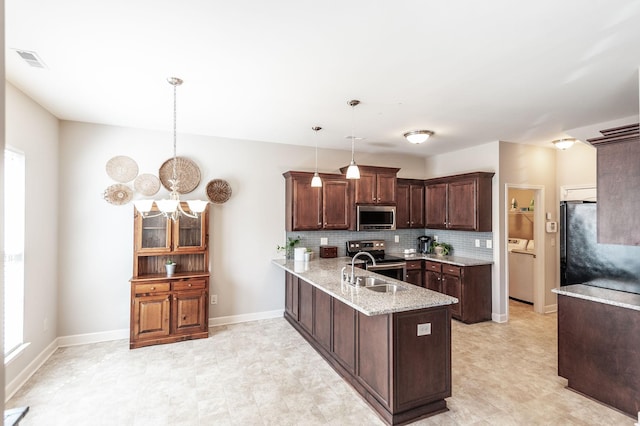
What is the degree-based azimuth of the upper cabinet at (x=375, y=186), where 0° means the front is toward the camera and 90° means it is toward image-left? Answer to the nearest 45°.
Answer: approximately 0°

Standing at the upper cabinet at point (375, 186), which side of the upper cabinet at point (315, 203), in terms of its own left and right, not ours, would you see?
left

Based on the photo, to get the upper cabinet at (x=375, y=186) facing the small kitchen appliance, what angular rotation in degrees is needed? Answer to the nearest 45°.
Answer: approximately 135° to its left

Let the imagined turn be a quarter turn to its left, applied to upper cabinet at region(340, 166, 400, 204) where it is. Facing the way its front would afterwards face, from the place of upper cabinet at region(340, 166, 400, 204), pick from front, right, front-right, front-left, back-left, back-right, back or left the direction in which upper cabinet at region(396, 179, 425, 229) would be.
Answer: front-left

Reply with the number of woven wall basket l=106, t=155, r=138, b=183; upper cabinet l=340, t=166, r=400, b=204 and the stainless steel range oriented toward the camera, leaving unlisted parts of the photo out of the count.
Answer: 3

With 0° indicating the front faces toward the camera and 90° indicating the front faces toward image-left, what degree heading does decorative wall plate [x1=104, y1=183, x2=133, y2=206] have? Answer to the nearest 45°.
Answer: approximately 0°

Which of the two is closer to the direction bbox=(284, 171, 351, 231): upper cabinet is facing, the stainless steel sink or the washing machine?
the stainless steel sink
